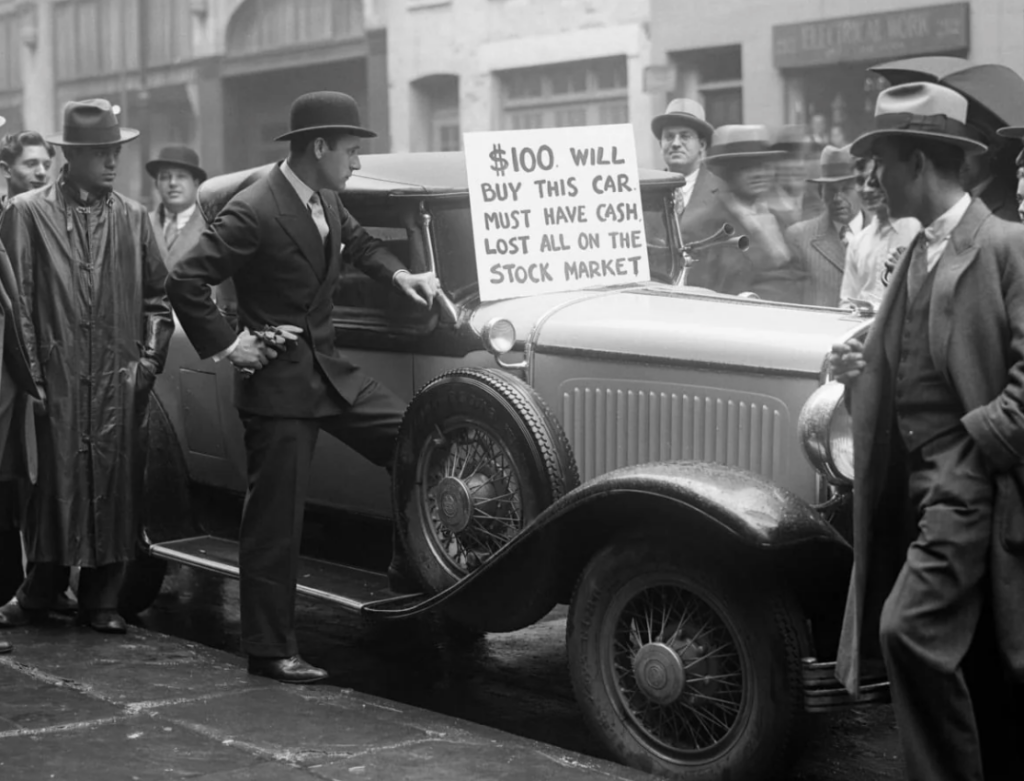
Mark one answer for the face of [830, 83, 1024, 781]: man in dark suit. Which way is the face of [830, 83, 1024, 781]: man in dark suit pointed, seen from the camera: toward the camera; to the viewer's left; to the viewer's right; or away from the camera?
to the viewer's left

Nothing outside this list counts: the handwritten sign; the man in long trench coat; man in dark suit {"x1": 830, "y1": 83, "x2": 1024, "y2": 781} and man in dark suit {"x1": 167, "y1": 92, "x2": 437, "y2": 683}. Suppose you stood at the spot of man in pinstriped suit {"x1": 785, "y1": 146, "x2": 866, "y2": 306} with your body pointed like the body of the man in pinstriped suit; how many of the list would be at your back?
0

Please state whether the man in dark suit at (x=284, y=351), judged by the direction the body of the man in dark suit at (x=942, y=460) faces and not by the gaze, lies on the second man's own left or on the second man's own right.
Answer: on the second man's own right

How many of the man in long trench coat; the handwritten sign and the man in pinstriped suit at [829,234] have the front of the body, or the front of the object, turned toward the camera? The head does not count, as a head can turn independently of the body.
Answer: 3

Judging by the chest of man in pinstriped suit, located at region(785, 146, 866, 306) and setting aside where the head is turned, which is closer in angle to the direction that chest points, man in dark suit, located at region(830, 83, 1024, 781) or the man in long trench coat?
the man in dark suit

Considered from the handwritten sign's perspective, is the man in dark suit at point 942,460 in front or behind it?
in front

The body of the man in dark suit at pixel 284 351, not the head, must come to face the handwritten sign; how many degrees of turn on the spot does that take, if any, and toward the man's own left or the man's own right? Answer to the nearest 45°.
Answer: approximately 45° to the man's own left

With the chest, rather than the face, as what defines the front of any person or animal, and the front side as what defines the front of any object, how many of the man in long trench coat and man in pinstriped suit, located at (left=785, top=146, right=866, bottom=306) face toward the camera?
2

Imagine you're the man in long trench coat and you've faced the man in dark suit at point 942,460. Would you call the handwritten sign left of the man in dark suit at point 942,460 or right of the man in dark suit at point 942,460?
left

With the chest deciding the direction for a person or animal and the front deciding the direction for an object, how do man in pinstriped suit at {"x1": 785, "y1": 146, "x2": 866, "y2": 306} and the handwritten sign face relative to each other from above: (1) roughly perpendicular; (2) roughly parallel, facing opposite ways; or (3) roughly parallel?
roughly parallel

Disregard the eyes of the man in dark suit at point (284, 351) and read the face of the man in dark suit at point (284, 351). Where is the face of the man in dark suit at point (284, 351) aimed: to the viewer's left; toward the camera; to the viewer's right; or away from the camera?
to the viewer's right

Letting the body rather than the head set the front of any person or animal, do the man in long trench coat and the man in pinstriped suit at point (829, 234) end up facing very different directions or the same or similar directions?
same or similar directions

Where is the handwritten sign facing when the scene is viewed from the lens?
facing the viewer

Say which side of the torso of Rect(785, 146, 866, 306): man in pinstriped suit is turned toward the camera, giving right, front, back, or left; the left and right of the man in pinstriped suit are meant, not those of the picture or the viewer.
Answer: front

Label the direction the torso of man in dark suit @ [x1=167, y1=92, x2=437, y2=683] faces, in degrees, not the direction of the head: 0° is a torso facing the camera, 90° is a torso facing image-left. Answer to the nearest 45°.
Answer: approximately 315°

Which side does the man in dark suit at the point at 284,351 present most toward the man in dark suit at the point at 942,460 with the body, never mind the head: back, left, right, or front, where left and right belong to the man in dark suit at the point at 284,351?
front
